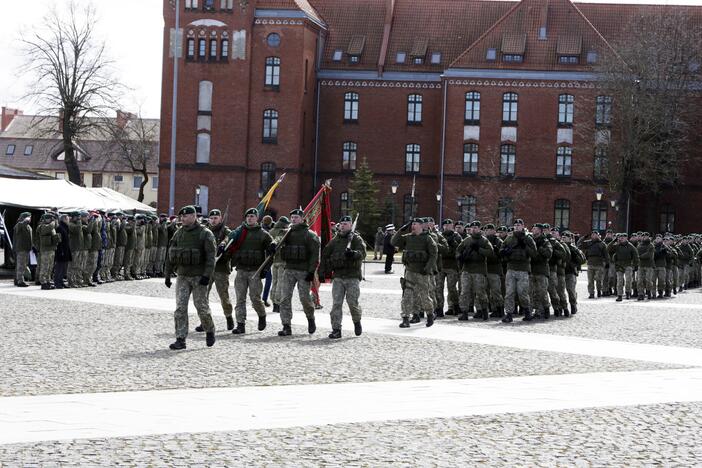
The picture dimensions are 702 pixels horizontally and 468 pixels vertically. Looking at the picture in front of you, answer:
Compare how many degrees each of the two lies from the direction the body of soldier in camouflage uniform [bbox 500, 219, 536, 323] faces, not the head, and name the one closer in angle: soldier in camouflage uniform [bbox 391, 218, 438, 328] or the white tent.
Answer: the soldier in camouflage uniform

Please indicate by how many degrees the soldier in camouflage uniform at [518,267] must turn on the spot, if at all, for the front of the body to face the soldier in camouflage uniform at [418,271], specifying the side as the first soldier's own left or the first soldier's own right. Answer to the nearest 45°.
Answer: approximately 45° to the first soldier's own right

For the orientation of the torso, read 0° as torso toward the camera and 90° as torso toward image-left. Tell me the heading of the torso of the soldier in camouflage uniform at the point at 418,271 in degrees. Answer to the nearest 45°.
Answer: approximately 45°

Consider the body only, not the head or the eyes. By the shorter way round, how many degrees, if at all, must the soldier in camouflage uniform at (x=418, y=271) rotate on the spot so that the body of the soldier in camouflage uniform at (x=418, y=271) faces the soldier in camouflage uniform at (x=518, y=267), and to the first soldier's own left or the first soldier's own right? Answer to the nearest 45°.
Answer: approximately 180°

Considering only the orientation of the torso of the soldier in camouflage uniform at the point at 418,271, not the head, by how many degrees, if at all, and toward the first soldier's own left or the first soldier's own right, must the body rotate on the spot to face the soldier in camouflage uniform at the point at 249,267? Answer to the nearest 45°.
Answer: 0° — they already face them

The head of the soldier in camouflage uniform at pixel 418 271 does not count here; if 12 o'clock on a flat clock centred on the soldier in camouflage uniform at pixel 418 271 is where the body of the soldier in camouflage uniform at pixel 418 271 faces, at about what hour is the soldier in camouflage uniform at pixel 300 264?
the soldier in camouflage uniform at pixel 300 264 is roughly at 12 o'clock from the soldier in camouflage uniform at pixel 418 271.

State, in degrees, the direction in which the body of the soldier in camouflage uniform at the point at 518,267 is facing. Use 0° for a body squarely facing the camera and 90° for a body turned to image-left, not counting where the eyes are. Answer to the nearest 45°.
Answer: approximately 0°
